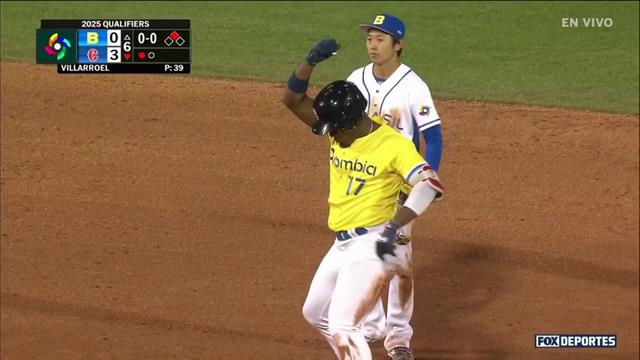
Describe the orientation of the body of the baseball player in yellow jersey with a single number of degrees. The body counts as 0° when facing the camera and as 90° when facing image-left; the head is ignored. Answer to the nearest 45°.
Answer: approximately 45°

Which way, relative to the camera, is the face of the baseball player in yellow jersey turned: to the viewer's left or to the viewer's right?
to the viewer's left
